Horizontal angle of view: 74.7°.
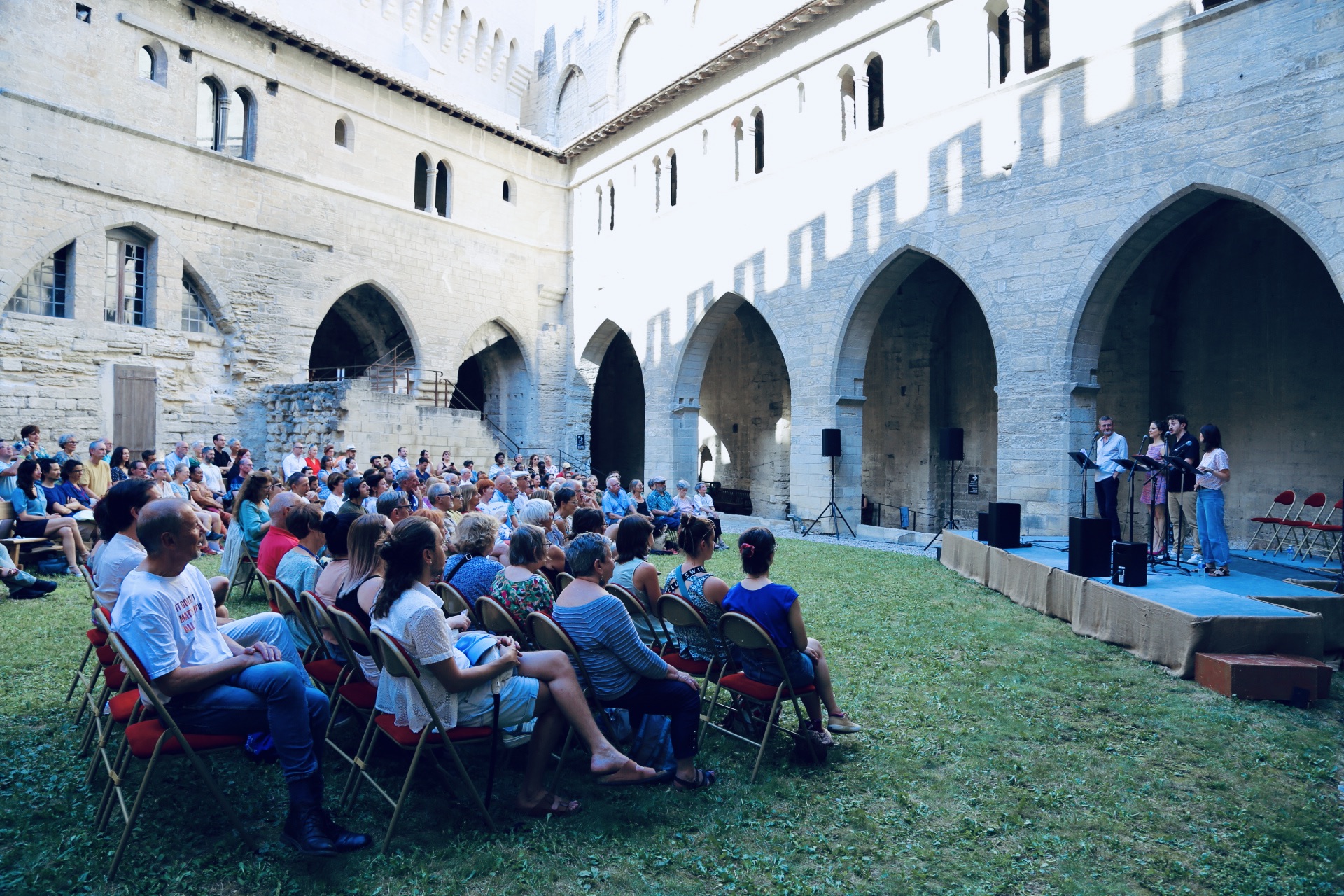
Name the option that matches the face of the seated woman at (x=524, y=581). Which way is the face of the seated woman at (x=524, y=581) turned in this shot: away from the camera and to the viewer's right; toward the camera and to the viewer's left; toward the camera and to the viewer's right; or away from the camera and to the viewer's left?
away from the camera and to the viewer's right

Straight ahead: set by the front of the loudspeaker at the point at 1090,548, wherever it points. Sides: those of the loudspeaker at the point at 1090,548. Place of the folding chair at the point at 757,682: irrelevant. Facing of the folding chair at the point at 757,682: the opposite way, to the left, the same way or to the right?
the opposite way

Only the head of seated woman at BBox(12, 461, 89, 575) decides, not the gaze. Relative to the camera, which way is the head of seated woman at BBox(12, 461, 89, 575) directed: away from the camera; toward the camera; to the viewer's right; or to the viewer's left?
to the viewer's right

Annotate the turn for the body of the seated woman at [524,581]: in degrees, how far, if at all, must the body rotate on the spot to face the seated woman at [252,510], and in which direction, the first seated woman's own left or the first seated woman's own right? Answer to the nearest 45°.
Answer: approximately 90° to the first seated woman's own left

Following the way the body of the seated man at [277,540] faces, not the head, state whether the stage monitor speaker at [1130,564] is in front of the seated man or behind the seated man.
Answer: in front

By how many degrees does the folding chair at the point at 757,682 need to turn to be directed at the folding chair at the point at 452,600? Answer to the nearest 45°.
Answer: approximately 135° to its left

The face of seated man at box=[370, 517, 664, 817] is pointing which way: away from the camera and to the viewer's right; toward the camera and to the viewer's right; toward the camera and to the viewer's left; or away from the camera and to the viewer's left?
away from the camera and to the viewer's right

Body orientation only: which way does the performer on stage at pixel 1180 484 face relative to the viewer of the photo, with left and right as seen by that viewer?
facing the viewer and to the left of the viewer

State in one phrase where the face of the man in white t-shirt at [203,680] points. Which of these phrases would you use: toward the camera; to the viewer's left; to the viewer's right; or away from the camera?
to the viewer's right

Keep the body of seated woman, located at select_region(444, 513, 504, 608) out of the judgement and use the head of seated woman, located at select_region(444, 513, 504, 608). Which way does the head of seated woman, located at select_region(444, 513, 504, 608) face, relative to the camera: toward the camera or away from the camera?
away from the camera

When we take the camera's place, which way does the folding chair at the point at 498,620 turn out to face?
facing away from the viewer and to the right of the viewer

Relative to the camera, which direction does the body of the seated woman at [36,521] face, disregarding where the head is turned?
to the viewer's right

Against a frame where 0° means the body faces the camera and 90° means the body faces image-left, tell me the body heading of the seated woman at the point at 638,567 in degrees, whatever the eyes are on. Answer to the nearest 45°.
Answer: approximately 225°

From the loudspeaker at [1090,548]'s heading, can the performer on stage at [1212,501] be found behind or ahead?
behind

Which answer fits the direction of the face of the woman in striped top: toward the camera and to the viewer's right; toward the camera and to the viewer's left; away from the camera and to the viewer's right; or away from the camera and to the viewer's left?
away from the camera and to the viewer's right

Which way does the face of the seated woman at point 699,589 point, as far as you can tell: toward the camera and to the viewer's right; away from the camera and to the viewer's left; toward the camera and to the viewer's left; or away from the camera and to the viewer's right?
away from the camera and to the viewer's right

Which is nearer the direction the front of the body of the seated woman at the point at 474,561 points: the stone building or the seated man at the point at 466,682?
the stone building

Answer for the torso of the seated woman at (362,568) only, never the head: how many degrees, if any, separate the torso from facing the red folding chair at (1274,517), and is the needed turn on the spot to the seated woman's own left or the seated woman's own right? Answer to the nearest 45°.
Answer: approximately 45° to the seated woman's own right
